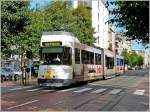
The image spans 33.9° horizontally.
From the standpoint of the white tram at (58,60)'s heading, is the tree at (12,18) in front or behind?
in front

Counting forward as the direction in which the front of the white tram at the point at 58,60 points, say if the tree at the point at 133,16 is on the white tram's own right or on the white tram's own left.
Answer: on the white tram's own left

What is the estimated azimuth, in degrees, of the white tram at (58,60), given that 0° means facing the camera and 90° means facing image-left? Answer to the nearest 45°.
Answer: approximately 45°
